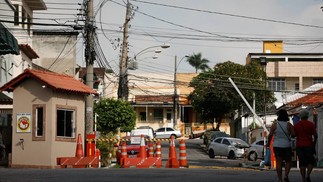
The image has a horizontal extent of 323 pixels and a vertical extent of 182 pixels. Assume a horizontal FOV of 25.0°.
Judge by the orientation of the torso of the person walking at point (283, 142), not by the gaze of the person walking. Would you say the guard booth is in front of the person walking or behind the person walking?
in front

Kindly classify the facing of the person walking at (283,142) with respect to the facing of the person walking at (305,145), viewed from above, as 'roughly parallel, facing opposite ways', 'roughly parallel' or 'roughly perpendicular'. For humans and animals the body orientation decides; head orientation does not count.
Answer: roughly parallel

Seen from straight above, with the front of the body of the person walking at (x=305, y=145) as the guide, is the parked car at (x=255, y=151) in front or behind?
in front

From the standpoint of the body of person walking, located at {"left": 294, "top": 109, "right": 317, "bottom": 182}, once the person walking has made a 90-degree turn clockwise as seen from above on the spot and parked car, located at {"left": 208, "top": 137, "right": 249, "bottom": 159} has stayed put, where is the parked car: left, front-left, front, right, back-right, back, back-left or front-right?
left

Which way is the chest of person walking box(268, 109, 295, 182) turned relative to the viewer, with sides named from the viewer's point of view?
facing away from the viewer

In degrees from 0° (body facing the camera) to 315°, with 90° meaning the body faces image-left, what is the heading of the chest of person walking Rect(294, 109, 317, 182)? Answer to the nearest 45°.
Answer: approximately 180°

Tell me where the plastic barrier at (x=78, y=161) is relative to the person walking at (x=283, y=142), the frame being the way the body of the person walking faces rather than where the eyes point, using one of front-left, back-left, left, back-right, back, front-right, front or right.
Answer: front-left

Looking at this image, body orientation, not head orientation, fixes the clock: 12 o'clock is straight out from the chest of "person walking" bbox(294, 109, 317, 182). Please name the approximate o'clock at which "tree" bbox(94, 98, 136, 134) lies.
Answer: The tree is roughly at 11 o'clock from the person walking.

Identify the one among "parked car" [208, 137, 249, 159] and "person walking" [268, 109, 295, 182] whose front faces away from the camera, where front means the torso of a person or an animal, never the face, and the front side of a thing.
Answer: the person walking

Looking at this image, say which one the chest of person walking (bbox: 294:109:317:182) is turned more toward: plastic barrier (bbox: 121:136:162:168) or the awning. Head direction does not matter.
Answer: the plastic barrier
